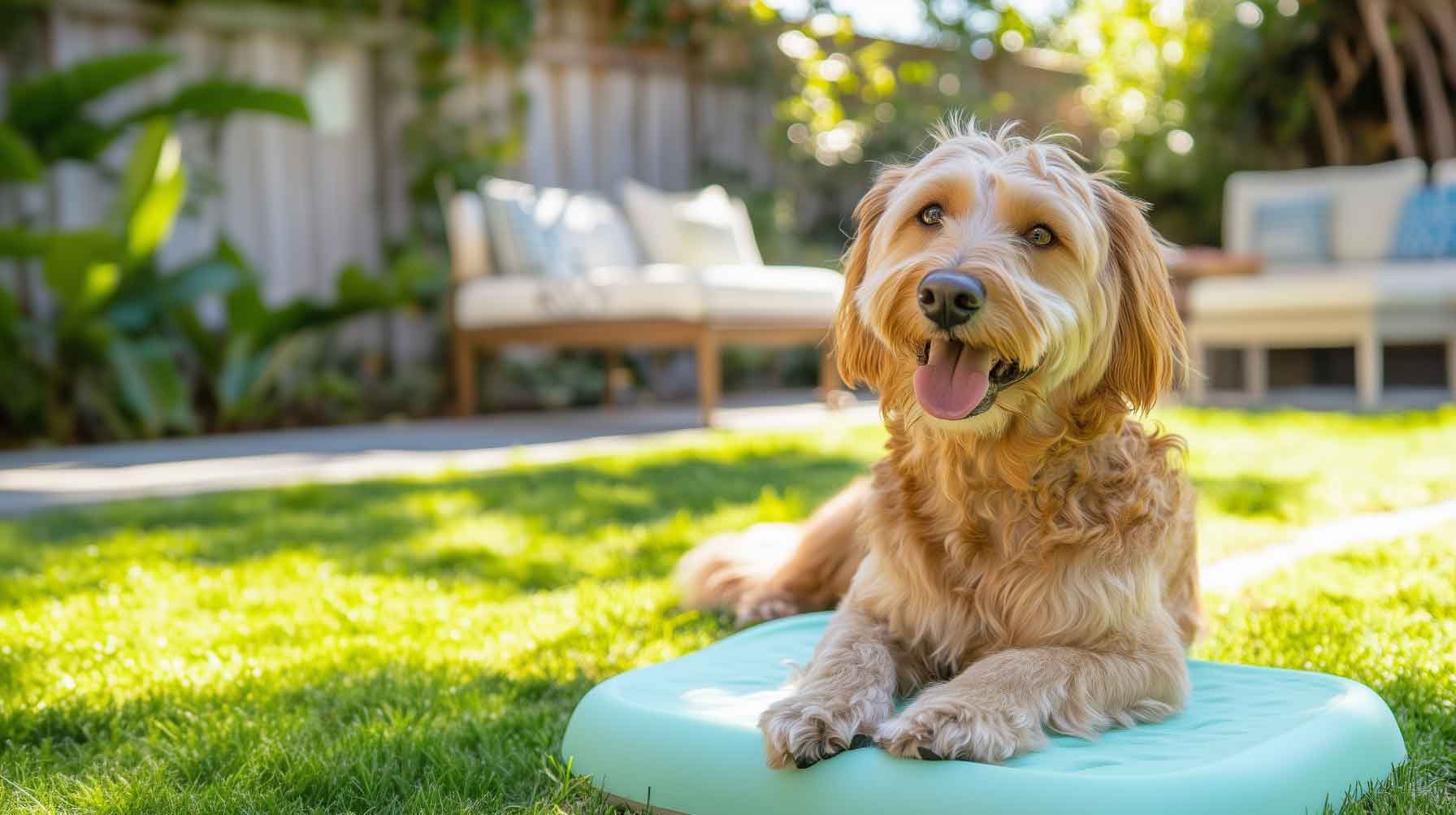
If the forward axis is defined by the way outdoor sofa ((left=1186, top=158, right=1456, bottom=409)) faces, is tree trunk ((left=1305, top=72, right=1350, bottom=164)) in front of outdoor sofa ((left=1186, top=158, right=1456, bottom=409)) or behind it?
behind

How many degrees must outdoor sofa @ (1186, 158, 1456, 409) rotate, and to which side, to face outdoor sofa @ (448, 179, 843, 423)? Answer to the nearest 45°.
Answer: approximately 45° to its right

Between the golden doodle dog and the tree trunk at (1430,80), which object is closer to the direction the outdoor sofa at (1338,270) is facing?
the golden doodle dog

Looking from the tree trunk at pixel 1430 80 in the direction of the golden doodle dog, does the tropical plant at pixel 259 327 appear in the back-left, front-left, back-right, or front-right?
front-right

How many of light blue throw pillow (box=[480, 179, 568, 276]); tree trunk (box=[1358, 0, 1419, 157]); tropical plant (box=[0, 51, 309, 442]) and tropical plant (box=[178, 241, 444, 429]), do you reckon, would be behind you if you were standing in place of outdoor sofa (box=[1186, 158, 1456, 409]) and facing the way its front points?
1

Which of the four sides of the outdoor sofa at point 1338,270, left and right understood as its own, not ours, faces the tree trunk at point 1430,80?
back

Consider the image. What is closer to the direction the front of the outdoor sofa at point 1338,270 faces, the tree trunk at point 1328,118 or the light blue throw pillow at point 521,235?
the light blue throw pillow

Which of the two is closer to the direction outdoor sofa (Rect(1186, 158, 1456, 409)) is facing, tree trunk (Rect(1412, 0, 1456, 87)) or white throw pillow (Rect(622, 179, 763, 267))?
the white throw pillow

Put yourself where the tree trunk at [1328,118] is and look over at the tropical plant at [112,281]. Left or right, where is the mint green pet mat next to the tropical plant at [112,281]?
left

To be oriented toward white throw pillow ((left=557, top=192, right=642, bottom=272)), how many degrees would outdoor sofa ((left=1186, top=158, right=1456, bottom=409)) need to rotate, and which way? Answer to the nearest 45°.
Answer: approximately 45° to its right

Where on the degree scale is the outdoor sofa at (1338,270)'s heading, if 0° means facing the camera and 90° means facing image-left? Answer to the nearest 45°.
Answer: approximately 0°

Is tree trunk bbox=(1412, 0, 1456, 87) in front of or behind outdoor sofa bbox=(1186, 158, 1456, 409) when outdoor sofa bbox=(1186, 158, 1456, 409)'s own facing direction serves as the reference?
behind

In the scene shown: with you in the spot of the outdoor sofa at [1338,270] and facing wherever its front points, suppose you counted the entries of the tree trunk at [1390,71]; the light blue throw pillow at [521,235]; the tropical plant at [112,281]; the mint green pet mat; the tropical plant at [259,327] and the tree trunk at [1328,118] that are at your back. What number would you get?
2

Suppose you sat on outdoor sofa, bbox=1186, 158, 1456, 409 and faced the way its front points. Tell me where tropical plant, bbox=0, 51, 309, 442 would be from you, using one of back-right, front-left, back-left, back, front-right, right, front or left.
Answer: front-right

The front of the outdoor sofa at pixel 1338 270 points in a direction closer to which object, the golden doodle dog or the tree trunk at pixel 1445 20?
the golden doodle dog

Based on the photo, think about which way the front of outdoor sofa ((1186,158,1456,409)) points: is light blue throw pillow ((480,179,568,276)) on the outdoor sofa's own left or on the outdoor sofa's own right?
on the outdoor sofa's own right

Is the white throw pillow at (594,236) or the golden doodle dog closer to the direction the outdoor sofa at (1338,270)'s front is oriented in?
the golden doodle dog

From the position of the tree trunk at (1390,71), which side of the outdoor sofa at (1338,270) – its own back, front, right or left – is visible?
back

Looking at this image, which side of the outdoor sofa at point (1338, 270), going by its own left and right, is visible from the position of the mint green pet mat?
front

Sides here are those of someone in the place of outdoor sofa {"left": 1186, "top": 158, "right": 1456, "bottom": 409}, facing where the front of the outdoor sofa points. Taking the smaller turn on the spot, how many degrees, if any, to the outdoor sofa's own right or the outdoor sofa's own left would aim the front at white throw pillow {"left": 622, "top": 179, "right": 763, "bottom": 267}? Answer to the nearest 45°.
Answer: approximately 45° to the outdoor sofa's own right
